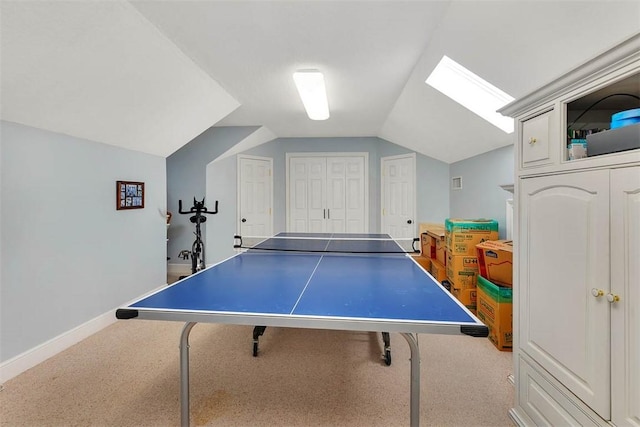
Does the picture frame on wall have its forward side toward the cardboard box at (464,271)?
yes

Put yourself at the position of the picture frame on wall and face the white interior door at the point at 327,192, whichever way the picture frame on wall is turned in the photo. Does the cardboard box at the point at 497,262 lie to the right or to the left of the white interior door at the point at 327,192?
right

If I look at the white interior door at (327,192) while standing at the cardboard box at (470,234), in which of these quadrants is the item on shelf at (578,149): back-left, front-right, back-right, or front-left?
back-left

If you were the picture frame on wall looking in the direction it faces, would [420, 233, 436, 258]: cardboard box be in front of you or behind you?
in front

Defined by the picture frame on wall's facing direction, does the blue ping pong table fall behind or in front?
in front

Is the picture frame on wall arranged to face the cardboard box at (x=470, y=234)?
yes

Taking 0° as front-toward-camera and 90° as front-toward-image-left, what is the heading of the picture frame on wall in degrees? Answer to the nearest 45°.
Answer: approximately 315°

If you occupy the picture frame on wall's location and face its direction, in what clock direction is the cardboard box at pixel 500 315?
The cardboard box is roughly at 12 o'clock from the picture frame on wall.

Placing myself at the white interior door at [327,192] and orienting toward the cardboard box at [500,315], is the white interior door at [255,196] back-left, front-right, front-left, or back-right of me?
back-right

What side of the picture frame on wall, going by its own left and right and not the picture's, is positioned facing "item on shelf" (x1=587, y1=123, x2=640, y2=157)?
front

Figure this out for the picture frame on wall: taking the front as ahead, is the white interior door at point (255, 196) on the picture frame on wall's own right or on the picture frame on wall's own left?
on the picture frame on wall's own left

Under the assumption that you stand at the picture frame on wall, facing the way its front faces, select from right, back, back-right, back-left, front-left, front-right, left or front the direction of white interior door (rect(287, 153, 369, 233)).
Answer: front-left

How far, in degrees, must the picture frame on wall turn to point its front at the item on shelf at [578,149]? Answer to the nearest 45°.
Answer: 0° — it already faces it
